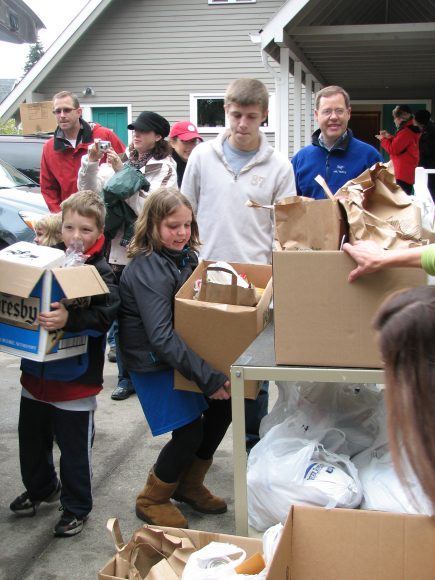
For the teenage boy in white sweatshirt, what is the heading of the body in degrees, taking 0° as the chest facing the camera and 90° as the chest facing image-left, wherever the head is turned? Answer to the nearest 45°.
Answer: approximately 0°

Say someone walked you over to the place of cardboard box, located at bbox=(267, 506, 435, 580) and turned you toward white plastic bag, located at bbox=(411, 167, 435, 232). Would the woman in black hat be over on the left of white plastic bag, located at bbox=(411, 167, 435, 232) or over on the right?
left

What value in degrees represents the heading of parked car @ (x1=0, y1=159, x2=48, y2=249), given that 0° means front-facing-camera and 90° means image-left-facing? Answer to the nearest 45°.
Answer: approximately 315°

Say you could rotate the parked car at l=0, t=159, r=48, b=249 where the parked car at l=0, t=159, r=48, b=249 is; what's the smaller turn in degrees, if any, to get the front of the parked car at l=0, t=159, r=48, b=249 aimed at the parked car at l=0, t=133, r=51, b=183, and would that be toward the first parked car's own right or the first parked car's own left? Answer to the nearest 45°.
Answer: approximately 135° to the first parked car's own left

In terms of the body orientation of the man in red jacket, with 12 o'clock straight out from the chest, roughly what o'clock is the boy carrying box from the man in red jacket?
The boy carrying box is roughly at 12 o'clock from the man in red jacket.

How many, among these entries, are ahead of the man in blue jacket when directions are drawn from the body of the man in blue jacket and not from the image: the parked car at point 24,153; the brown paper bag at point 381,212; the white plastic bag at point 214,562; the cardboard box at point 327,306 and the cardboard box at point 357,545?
4

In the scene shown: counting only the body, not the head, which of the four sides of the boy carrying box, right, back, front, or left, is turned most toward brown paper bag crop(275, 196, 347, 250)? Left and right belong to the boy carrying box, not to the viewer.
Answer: left

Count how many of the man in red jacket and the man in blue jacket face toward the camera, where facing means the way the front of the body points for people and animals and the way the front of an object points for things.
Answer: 2

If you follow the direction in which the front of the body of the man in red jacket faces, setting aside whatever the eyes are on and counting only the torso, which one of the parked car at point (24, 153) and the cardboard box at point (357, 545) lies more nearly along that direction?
the cardboard box
